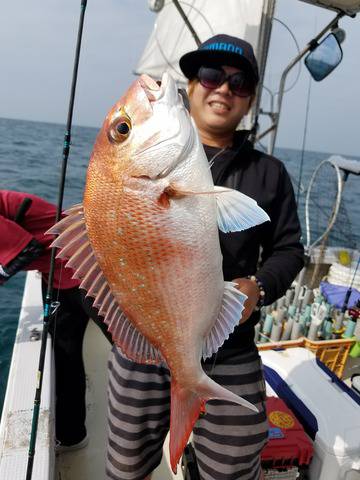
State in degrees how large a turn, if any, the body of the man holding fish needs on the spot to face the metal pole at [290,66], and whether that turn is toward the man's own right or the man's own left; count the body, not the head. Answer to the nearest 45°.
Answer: approximately 180°

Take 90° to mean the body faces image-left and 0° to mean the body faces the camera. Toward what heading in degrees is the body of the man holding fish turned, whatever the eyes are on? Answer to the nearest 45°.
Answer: approximately 0°

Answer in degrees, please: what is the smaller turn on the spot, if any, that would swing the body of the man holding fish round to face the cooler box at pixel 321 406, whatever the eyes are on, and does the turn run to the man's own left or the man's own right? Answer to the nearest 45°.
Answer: approximately 135° to the man's own left
